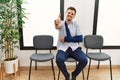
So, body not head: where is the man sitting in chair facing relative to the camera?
toward the camera
